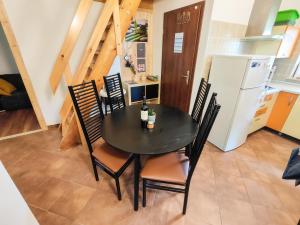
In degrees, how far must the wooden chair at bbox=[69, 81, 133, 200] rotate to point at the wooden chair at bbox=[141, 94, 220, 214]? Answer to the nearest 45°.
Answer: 0° — it already faces it

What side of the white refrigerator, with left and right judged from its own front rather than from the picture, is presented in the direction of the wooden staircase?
right

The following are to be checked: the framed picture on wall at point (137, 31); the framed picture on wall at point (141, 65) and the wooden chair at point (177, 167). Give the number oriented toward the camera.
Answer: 2

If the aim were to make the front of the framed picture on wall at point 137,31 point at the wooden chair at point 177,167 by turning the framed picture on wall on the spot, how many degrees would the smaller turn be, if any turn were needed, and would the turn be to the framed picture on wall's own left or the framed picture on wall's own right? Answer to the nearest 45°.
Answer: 0° — it already faces it

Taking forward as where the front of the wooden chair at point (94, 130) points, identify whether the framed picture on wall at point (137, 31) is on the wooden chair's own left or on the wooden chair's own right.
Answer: on the wooden chair's own left

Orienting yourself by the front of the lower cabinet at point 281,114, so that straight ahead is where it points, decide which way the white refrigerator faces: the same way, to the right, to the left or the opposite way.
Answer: to the left

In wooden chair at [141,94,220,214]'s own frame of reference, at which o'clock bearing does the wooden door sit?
The wooden door is roughly at 3 o'clock from the wooden chair.

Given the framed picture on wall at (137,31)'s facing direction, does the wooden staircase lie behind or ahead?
ahead

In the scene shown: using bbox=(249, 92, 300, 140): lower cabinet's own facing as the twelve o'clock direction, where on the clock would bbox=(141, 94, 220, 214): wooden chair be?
The wooden chair is roughly at 11 o'clock from the lower cabinet.

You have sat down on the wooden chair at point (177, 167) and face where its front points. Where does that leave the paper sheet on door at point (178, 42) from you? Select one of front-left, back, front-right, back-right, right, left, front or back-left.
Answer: right
